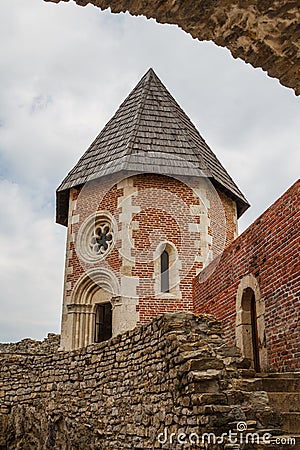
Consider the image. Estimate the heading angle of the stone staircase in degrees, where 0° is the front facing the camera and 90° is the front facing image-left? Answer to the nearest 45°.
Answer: approximately 0°

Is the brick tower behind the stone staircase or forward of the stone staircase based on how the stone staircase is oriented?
behind
